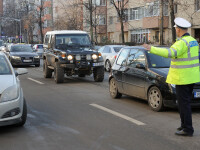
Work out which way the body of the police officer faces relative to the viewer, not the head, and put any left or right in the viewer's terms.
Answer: facing away from the viewer and to the left of the viewer

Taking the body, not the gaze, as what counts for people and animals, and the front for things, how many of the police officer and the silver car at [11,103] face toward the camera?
1

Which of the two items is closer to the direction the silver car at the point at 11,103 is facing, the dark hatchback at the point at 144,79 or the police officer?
the police officer
